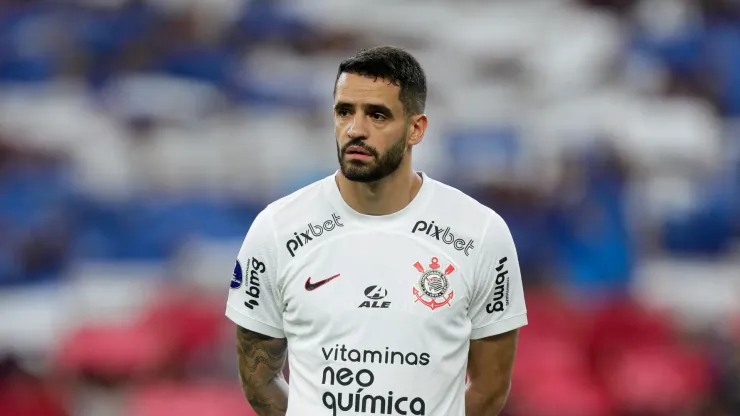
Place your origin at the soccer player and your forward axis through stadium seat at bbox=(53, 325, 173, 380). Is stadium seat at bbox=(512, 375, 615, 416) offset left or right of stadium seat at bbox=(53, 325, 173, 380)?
right

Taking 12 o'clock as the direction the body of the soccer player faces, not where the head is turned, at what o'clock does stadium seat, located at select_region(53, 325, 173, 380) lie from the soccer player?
The stadium seat is roughly at 5 o'clock from the soccer player.

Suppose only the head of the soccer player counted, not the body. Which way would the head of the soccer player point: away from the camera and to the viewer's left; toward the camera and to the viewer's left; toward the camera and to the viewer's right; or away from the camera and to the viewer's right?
toward the camera and to the viewer's left

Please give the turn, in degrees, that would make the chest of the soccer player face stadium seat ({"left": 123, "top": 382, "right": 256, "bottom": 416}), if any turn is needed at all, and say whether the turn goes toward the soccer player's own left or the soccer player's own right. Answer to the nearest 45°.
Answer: approximately 180°

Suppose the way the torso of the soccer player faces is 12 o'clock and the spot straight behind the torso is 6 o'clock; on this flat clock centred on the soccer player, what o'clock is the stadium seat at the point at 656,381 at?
The stadium seat is roughly at 7 o'clock from the soccer player.

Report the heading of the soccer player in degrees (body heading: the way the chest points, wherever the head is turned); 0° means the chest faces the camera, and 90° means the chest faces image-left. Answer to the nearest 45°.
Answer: approximately 0°
